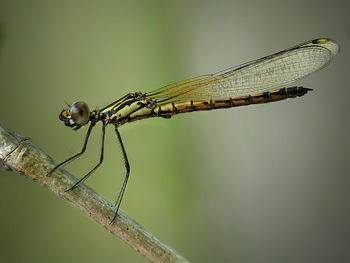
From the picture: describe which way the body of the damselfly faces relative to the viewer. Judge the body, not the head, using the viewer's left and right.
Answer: facing to the left of the viewer
